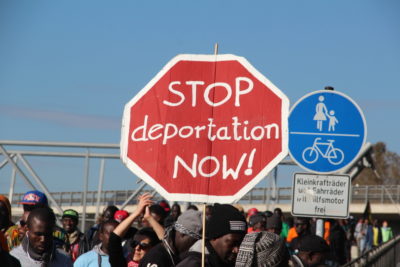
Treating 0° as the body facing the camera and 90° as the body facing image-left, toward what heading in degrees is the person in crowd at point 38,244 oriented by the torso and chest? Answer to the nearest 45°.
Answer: approximately 0°

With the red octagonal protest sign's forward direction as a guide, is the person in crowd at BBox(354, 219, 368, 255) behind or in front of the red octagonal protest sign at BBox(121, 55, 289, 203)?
behind

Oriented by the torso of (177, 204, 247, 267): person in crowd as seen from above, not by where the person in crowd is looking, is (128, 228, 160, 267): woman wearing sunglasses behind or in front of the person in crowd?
behind

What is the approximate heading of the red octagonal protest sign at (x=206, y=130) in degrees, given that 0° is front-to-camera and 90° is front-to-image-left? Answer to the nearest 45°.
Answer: approximately 0°

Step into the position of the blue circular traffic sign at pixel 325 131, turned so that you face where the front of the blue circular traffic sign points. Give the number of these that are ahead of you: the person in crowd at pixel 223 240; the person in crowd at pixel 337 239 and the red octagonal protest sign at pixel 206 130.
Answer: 2
